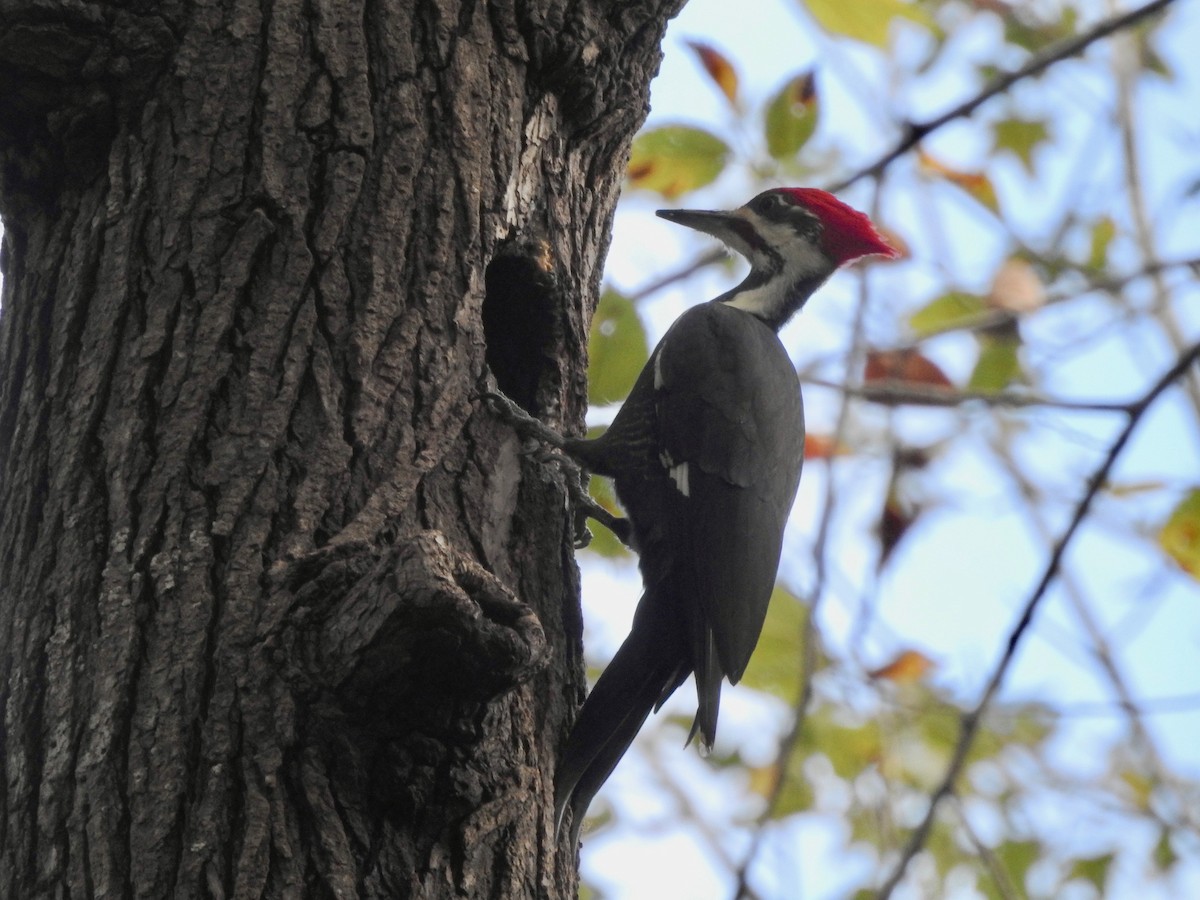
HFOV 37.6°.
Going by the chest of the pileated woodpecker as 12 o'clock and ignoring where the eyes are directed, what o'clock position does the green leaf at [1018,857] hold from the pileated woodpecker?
The green leaf is roughly at 4 o'clock from the pileated woodpecker.

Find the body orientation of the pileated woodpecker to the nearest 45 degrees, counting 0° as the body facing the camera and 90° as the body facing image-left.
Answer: approximately 90°

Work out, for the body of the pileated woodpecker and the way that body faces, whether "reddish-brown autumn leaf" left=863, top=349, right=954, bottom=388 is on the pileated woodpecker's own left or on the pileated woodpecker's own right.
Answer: on the pileated woodpecker's own right

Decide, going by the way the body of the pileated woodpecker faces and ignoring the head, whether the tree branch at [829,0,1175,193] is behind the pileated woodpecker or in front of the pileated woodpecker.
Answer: behind

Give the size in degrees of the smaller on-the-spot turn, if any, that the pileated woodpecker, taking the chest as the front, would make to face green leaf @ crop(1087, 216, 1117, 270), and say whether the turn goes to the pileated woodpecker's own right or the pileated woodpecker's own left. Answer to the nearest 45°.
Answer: approximately 135° to the pileated woodpecker's own right
